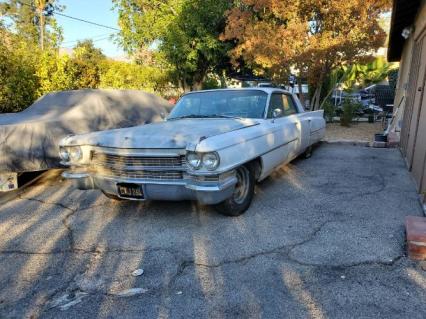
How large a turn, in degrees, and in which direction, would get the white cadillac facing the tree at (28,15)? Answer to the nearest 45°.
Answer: approximately 90° to its right

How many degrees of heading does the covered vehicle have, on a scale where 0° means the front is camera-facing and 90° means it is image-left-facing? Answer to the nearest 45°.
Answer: approximately 45°

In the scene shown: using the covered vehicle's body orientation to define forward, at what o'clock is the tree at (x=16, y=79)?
The tree is roughly at 4 o'clock from the covered vehicle.

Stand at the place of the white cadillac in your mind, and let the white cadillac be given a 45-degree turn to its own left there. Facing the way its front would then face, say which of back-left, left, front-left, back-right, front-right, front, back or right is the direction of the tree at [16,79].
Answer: back-right

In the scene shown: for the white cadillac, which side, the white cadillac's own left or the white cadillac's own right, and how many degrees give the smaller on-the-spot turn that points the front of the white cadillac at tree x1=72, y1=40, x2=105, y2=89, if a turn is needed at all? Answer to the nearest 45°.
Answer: approximately 90° to the white cadillac's own right

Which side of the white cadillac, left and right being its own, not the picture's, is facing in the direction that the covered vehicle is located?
right

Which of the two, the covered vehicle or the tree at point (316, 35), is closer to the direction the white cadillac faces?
the covered vehicle

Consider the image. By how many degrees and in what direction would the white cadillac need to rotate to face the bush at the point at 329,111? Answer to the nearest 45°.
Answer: approximately 180°

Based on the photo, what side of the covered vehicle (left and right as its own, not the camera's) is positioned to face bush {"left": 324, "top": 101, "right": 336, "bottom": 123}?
back

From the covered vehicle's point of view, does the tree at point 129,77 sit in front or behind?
behind

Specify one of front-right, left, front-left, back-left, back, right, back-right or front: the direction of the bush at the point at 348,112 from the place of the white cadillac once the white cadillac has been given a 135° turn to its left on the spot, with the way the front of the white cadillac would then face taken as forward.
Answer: front-left
